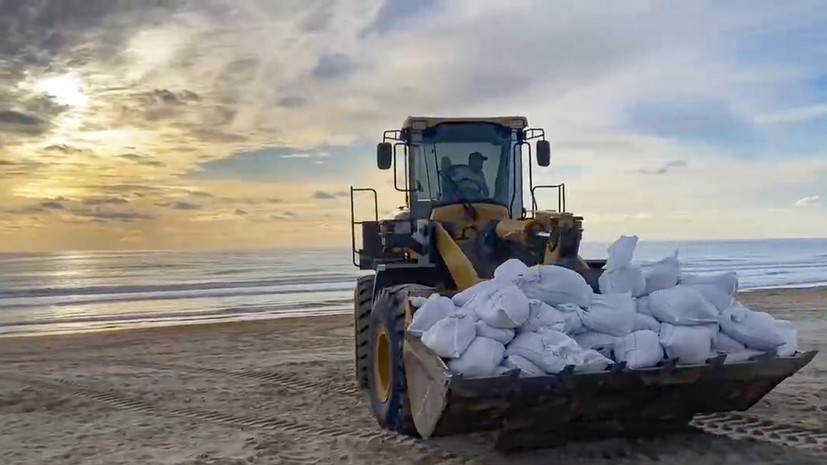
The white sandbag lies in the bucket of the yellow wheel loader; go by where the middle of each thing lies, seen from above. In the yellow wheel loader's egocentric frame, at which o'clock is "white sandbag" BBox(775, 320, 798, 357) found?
The white sandbag is roughly at 11 o'clock from the yellow wheel loader.

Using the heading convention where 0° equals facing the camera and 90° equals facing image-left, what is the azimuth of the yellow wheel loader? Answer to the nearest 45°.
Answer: approximately 315°

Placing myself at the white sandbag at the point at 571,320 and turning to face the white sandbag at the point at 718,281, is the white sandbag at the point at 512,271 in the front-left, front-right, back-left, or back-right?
back-left
